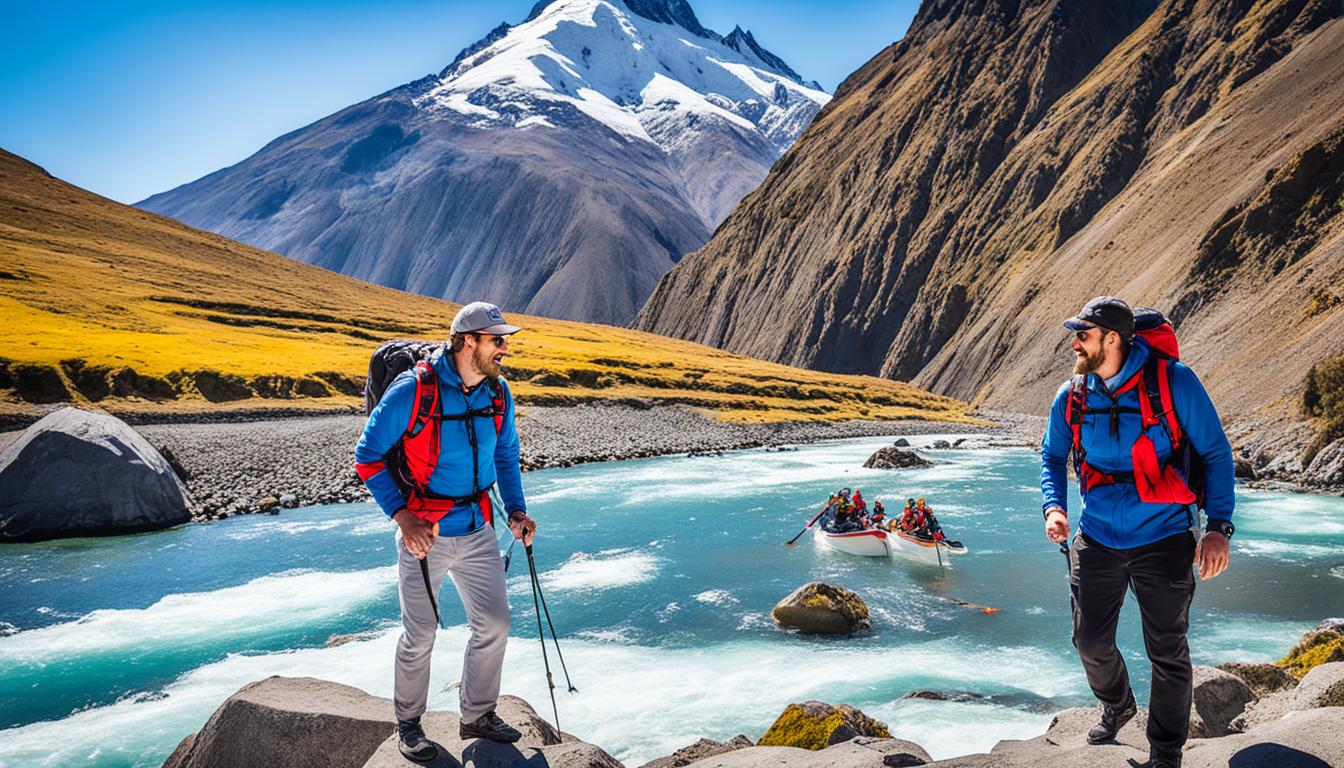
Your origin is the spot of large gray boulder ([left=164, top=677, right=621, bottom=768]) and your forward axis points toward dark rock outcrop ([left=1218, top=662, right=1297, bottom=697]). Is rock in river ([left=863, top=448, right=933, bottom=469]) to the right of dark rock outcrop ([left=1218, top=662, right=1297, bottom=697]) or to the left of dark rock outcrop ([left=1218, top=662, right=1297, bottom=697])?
left

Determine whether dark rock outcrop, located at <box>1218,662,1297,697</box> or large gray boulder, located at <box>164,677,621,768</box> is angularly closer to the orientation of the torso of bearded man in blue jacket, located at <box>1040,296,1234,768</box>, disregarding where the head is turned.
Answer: the large gray boulder

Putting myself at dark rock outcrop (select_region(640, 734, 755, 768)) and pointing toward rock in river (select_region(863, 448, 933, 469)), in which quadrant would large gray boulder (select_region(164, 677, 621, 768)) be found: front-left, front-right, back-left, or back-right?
back-left

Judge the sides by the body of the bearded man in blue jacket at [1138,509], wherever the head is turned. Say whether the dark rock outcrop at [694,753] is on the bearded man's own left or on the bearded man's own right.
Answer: on the bearded man's own right

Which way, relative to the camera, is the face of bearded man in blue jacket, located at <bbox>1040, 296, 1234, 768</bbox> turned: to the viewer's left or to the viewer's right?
to the viewer's left

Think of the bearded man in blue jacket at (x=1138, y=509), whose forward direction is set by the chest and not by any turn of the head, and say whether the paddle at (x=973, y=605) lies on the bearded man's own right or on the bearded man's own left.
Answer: on the bearded man's own right

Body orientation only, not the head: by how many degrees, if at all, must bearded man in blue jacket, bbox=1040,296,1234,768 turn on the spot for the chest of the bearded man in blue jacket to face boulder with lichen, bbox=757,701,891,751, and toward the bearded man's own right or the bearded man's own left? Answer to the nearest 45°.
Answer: approximately 90° to the bearded man's own right

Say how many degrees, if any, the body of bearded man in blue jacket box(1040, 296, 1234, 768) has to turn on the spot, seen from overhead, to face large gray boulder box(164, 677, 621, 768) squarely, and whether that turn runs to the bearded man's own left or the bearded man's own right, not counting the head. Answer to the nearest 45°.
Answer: approximately 45° to the bearded man's own right

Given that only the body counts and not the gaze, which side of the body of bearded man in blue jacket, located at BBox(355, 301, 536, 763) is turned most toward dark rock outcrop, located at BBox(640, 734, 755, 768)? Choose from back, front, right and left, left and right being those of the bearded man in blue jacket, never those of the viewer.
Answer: left

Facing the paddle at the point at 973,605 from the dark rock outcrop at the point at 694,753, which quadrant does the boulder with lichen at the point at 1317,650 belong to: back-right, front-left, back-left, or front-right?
front-right

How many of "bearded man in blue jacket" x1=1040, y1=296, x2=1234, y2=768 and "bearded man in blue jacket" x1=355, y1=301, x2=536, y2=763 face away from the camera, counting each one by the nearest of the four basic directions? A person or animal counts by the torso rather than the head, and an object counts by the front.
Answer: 0

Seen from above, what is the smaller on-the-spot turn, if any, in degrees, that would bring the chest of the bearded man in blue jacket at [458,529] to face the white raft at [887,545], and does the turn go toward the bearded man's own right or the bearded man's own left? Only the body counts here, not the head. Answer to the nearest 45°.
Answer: approximately 90° to the bearded man's own left

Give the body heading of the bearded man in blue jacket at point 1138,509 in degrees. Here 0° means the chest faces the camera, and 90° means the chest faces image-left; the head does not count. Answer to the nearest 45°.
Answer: approximately 45°

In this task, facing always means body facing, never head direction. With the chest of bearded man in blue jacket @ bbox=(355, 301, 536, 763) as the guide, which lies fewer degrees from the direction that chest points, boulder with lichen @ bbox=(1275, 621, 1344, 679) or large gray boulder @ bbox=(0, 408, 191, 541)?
the boulder with lichen

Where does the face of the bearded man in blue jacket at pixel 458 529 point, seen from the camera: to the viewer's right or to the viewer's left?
to the viewer's right

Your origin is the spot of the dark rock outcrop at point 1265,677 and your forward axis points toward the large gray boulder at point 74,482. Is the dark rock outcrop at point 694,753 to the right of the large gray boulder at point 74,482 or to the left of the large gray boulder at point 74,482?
left

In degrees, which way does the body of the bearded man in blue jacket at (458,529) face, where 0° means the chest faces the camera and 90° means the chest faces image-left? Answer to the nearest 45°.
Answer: approximately 315°

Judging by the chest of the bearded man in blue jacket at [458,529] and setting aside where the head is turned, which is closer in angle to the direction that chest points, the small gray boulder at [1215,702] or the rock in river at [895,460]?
the small gray boulder
